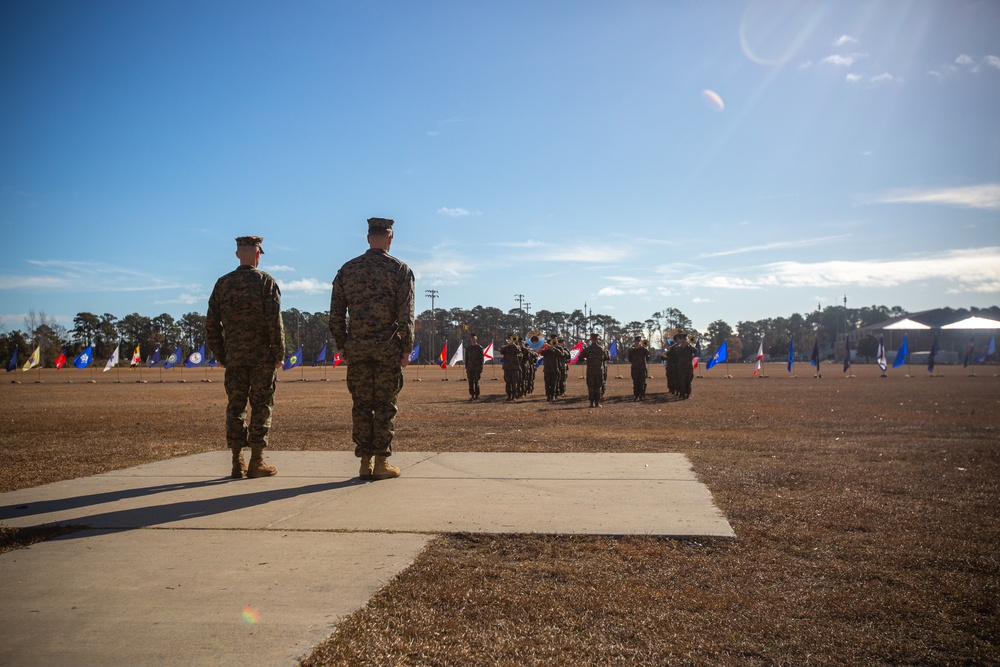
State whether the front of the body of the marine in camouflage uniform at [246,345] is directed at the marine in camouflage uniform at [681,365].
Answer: yes

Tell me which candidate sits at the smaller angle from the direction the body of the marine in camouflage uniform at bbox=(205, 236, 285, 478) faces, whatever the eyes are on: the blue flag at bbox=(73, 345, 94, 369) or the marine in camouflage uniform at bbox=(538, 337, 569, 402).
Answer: the marine in camouflage uniform

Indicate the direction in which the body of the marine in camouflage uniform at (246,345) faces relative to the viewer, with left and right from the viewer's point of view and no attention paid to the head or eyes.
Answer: facing away from the viewer and to the right of the viewer

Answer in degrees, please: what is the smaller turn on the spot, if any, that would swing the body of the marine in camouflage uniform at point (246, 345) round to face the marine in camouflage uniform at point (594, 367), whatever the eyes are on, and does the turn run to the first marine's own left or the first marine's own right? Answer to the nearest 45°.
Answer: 0° — they already face them

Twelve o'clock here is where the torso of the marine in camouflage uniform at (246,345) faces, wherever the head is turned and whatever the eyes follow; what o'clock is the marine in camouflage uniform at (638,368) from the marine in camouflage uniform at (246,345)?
the marine in camouflage uniform at (638,368) is roughly at 12 o'clock from the marine in camouflage uniform at (246,345).

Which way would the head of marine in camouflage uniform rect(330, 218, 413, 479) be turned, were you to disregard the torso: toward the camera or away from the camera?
away from the camera

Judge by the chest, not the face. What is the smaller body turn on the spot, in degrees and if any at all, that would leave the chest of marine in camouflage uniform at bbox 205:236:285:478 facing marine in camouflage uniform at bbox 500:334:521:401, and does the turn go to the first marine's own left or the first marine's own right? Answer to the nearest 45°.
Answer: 0° — they already face them

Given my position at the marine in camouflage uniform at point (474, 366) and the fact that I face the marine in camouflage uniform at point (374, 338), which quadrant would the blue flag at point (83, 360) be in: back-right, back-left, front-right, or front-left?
back-right
